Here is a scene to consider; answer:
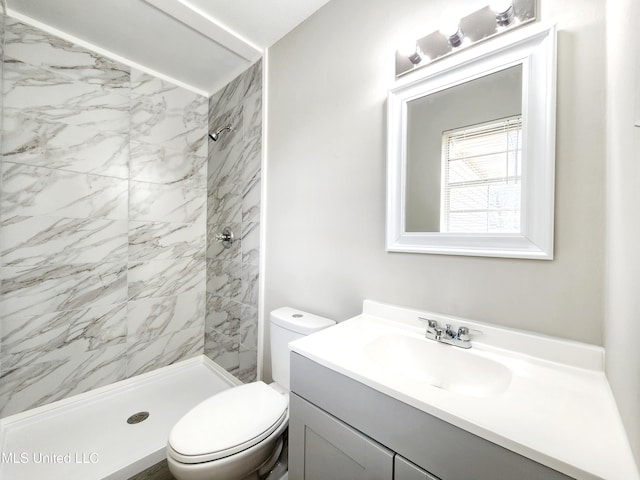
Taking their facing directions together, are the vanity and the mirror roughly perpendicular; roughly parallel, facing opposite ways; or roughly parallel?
roughly parallel

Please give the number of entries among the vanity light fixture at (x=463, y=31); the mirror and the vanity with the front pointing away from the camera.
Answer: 0

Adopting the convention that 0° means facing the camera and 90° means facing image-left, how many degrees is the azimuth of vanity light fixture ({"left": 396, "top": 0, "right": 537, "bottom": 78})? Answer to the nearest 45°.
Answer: approximately 45°

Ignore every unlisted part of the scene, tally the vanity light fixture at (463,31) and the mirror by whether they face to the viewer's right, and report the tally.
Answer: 0

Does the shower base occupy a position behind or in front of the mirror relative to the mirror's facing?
in front

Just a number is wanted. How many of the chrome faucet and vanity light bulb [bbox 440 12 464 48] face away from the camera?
0

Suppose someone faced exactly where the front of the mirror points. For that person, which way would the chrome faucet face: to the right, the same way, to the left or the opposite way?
the same way

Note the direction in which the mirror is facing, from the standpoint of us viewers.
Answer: facing the viewer and to the left of the viewer

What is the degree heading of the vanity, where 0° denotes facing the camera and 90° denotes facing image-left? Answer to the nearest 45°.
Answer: approximately 45°

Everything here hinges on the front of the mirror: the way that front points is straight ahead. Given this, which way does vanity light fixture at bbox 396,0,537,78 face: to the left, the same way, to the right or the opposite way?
the same way
